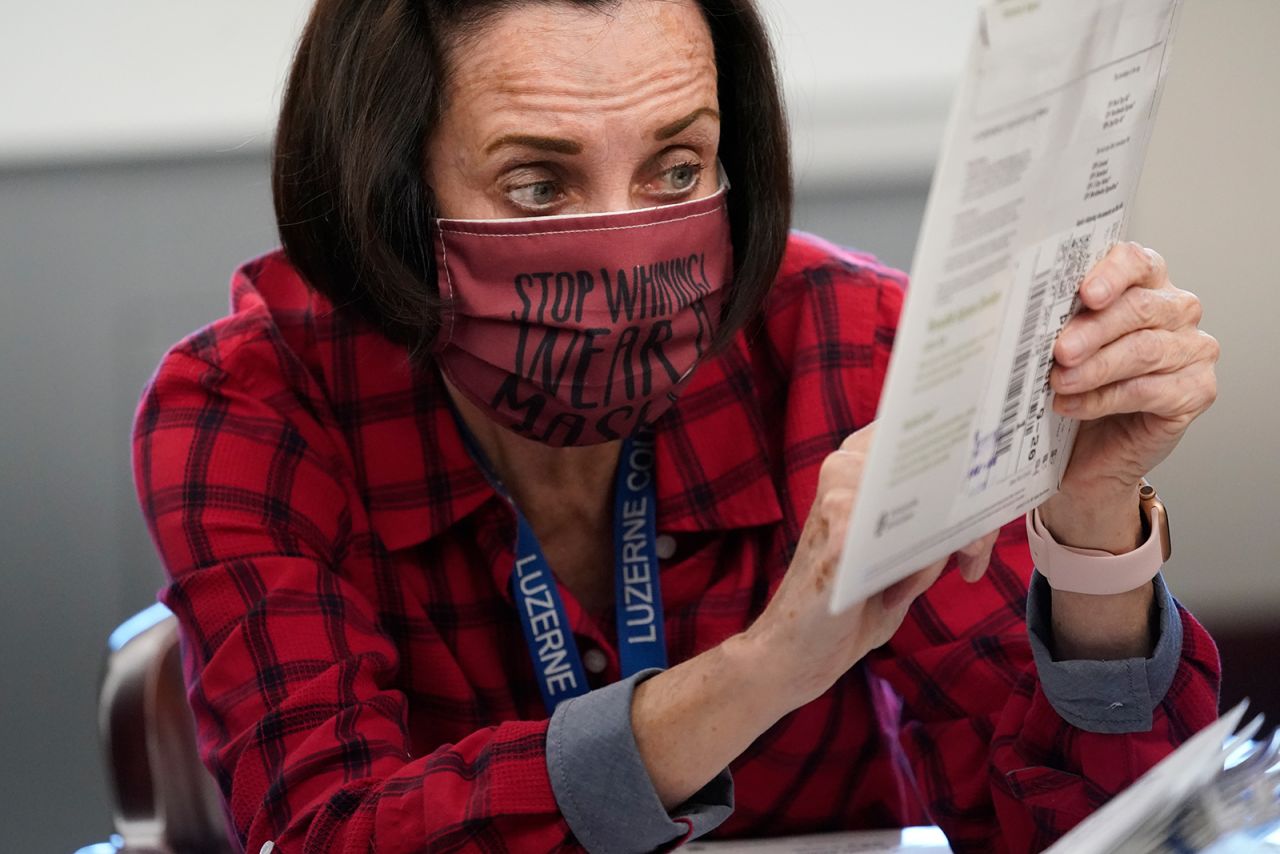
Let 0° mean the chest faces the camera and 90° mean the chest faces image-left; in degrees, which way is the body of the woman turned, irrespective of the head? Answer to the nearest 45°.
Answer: approximately 315°
